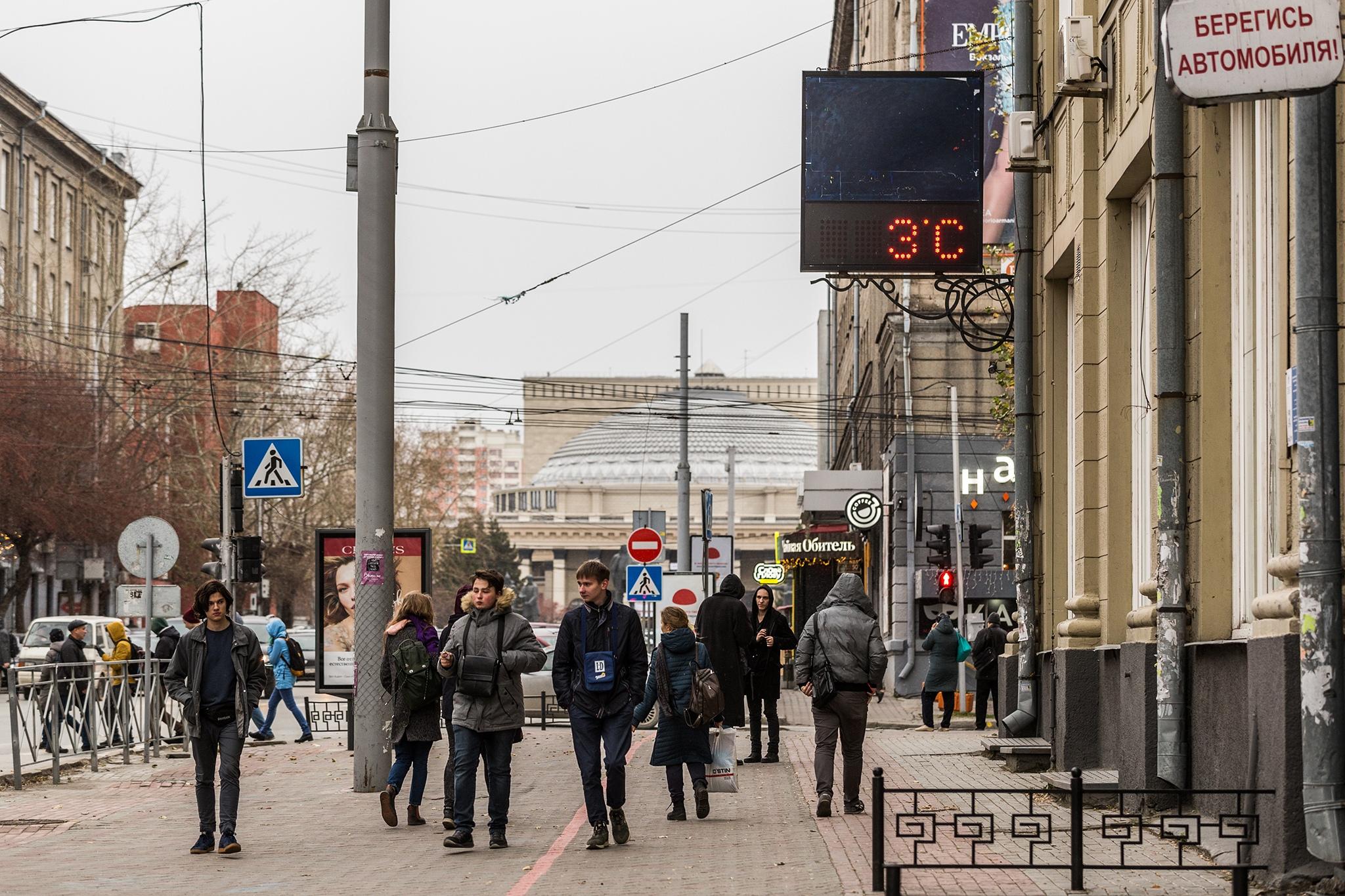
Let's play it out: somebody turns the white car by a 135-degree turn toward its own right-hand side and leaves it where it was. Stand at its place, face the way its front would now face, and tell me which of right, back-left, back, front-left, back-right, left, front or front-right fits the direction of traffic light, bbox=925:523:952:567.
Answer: back-right

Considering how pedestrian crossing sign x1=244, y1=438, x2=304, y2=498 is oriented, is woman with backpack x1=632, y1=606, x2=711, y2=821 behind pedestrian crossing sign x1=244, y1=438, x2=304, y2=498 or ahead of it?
ahead

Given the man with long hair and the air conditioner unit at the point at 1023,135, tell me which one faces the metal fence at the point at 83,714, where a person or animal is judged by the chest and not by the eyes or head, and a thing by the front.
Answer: the air conditioner unit

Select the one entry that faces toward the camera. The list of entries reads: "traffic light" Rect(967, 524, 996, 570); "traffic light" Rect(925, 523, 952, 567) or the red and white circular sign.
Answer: the red and white circular sign

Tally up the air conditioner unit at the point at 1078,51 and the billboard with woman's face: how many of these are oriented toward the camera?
1

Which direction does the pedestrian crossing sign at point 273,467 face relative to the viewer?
toward the camera

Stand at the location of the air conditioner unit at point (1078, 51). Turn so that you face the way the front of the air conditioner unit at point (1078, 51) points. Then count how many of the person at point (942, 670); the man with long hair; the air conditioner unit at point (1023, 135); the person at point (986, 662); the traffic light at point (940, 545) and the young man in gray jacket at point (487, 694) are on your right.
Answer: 4

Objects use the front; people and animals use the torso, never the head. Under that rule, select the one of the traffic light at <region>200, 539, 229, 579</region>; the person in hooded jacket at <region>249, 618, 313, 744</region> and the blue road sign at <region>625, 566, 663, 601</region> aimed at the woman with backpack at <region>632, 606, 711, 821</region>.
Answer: the blue road sign

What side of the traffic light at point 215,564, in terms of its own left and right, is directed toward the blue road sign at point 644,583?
back

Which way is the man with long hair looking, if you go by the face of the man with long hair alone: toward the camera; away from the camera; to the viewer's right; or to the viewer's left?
toward the camera

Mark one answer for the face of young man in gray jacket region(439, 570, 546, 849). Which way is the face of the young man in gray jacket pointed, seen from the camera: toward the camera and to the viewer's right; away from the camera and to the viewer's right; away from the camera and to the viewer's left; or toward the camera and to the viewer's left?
toward the camera and to the viewer's left
